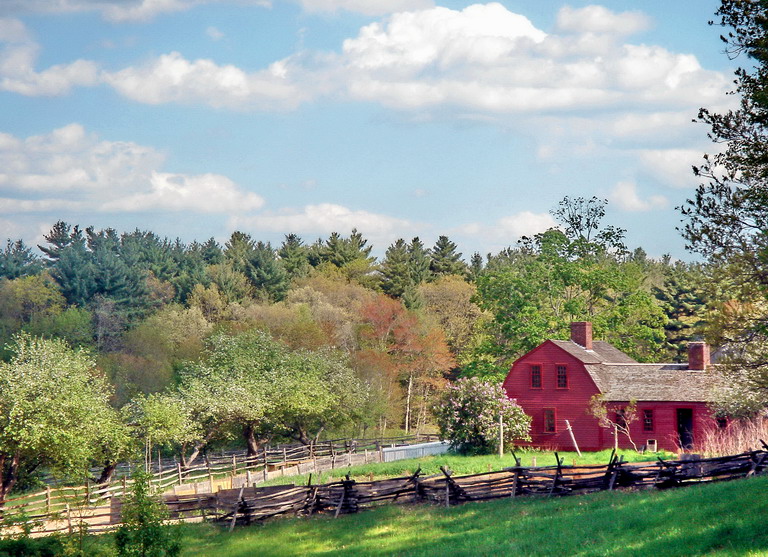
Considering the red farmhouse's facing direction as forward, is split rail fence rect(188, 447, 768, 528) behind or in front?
in front

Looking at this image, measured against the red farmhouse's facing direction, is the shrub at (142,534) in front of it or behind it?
in front

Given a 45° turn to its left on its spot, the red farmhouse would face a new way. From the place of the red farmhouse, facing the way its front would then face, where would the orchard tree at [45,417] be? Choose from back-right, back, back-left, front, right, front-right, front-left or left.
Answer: right

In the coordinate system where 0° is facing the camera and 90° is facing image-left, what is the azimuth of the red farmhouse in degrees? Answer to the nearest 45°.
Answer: approximately 0°

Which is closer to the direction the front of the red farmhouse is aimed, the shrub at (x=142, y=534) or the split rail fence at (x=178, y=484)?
the shrub
